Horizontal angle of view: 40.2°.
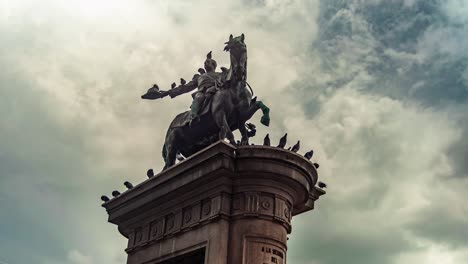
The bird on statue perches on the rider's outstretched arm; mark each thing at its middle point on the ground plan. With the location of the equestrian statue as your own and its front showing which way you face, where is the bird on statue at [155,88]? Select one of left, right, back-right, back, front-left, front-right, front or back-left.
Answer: back

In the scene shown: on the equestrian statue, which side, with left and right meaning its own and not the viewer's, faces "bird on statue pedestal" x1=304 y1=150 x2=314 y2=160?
front

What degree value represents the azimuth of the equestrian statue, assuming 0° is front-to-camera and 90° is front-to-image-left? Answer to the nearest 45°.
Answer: approximately 315°

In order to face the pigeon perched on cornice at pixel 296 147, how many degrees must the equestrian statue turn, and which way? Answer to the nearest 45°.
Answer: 0° — it already faces it

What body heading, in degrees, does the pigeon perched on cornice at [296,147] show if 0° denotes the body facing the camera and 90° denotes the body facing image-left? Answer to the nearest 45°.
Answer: approximately 270°

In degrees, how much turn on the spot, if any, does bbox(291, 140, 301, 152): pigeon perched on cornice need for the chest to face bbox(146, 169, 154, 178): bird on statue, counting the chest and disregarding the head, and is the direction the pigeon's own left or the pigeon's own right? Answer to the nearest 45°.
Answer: approximately 135° to the pigeon's own left

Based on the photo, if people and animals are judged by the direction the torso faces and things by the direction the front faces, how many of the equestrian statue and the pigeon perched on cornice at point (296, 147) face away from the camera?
0
